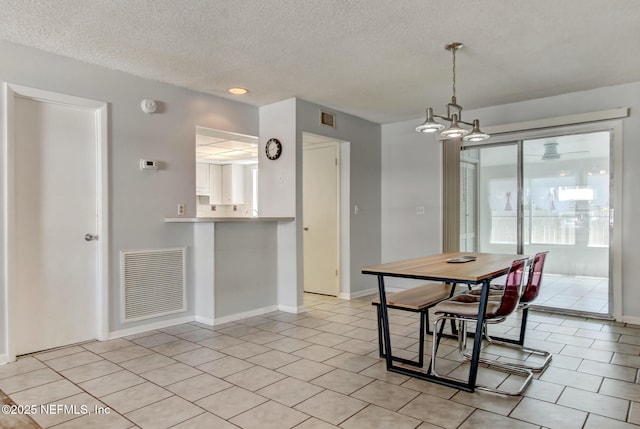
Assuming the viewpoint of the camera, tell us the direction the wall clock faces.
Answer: facing the viewer and to the left of the viewer

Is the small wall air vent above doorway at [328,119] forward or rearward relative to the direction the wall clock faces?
rearward

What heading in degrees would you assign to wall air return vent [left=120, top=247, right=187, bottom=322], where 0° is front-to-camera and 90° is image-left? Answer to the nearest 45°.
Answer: approximately 315°

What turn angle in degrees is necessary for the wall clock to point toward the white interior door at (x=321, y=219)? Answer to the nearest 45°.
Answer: approximately 180°

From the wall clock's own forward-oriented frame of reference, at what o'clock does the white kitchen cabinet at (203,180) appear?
The white kitchen cabinet is roughly at 4 o'clock from the wall clock.

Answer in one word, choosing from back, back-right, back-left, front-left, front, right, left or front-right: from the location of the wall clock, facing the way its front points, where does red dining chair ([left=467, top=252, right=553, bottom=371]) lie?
left

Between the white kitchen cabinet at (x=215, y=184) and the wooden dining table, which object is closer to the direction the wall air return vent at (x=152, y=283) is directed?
the wooden dining table

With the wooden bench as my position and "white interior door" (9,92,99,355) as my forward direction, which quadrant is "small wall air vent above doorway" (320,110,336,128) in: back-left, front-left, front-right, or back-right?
front-right

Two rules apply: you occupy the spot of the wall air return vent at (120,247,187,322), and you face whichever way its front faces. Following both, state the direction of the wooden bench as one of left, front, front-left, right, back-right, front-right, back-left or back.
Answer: front

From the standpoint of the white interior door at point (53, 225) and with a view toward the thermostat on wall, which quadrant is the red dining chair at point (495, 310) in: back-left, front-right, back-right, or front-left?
front-right

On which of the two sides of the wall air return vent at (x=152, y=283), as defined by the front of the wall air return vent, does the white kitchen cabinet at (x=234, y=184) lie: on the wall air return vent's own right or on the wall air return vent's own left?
on the wall air return vent's own left

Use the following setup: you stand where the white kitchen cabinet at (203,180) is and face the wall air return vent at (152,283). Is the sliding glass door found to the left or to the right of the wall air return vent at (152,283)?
left

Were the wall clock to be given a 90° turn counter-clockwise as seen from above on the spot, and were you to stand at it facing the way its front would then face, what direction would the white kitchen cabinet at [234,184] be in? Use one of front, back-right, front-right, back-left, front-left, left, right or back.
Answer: back-left

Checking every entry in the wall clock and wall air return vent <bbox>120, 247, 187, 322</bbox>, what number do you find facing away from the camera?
0

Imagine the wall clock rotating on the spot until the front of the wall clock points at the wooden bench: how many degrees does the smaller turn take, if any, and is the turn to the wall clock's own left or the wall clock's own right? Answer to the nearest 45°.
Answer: approximately 90° to the wall clock's own left

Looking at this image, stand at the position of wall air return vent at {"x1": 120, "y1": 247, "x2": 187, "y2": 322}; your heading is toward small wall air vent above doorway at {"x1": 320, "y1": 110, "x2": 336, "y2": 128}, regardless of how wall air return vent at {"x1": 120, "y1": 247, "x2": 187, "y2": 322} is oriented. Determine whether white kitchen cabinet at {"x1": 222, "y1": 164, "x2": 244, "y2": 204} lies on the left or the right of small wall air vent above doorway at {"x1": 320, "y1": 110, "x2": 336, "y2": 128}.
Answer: left
